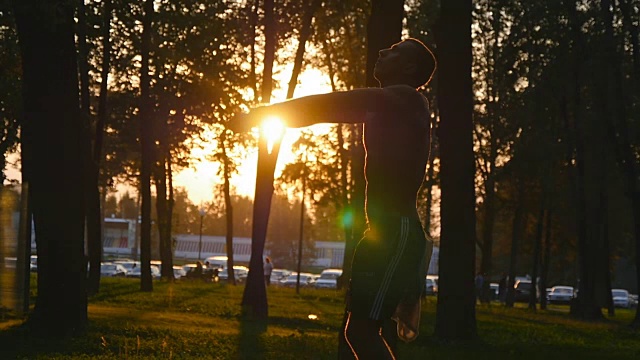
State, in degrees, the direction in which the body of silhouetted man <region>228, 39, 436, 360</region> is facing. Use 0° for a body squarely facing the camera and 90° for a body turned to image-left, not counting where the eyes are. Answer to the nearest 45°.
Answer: approximately 90°

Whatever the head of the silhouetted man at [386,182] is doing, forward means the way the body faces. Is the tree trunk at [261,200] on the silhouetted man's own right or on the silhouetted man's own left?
on the silhouetted man's own right

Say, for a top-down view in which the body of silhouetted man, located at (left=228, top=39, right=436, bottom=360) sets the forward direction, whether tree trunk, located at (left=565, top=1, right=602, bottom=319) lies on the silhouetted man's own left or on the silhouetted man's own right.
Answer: on the silhouetted man's own right

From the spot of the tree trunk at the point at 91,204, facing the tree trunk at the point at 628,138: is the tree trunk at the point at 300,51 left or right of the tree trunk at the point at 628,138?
right

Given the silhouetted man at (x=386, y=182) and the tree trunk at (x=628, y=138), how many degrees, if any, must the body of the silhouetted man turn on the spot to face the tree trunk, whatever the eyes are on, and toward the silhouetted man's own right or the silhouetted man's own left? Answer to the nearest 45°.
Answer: approximately 90° to the silhouetted man's own right
